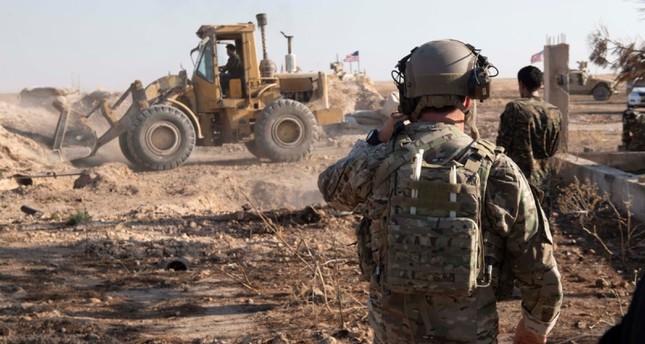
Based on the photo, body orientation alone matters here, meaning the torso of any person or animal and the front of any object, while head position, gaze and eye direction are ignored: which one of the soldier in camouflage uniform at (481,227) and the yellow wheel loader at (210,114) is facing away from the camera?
the soldier in camouflage uniform

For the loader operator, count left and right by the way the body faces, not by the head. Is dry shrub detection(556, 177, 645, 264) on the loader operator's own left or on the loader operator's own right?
on the loader operator's own left

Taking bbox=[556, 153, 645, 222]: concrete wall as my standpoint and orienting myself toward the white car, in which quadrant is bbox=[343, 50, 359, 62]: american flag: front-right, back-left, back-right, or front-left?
front-left

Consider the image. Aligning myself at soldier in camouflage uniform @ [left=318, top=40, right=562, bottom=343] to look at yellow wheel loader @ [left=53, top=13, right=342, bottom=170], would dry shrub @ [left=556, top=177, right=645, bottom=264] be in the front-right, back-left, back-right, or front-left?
front-right

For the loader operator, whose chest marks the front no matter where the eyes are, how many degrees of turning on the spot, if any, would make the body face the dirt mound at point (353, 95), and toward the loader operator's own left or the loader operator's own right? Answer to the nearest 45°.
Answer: approximately 90° to the loader operator's own right

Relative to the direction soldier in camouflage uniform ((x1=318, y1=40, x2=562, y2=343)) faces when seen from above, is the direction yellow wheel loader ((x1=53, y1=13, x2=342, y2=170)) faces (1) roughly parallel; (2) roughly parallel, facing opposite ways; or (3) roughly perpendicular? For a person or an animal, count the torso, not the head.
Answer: roughly perpendicular

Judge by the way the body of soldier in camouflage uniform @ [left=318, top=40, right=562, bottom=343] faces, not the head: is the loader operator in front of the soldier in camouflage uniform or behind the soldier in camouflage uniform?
in front

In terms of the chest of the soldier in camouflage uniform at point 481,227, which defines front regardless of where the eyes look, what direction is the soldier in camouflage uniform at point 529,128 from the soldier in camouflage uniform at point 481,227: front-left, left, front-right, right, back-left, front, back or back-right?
front

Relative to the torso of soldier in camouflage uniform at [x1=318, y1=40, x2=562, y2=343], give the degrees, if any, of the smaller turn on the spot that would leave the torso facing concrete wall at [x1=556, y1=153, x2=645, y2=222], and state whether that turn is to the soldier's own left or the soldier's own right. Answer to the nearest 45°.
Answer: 0° — they already face it

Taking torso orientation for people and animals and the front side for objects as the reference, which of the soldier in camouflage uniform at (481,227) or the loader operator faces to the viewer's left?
the loader operator

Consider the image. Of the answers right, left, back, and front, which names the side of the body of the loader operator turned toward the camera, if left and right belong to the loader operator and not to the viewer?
left

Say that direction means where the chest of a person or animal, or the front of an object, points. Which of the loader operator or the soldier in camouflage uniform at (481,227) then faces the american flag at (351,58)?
the soldier in camouflage uniform

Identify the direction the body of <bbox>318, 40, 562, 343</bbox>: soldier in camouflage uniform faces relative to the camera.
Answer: away from the camera

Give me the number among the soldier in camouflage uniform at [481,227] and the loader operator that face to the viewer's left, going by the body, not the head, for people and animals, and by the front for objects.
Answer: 1

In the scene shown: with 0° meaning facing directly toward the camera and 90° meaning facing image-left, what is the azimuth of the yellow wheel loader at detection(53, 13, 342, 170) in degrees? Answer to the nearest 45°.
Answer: approximately 90°

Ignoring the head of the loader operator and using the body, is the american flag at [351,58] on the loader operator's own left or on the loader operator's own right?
on the loader operator's own right

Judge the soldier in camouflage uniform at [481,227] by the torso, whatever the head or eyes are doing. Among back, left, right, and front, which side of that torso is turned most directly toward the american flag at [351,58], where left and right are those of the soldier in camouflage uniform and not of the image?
front
